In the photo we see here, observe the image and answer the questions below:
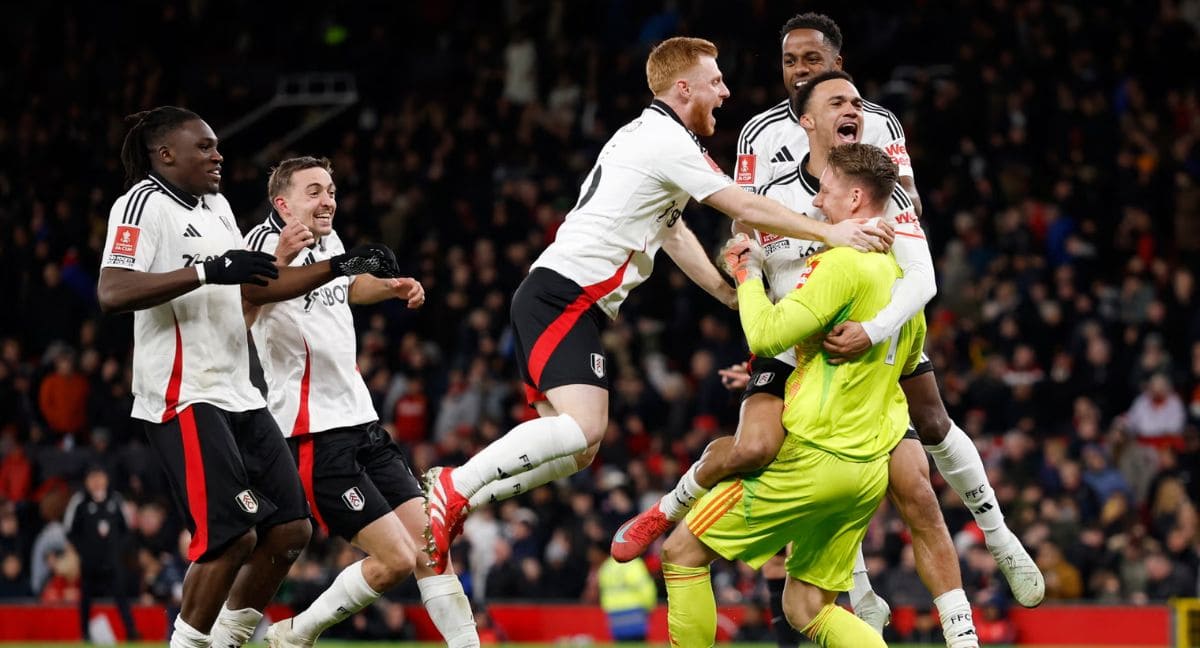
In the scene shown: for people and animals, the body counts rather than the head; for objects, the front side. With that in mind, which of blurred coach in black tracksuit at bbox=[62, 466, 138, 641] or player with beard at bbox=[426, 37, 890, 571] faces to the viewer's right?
the player with beard

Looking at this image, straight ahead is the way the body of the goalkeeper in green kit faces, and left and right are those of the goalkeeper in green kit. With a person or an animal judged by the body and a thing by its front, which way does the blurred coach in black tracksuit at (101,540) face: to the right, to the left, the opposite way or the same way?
the opposite way

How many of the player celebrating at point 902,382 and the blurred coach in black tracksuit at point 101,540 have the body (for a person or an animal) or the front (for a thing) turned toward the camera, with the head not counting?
2

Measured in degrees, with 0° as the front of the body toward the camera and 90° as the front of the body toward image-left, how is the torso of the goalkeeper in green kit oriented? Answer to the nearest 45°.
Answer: approximately 135°

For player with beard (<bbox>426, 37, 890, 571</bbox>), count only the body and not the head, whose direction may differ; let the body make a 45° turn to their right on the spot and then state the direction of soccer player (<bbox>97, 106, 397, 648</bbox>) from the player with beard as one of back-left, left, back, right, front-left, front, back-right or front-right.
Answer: back-right

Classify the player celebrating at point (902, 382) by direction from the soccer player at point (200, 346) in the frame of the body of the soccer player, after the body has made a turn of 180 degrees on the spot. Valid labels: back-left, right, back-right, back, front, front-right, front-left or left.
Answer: back-right

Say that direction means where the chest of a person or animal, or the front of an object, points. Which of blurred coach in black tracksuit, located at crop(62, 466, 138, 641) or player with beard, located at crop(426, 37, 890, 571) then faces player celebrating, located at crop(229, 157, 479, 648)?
the blurred coach in black tracksuit

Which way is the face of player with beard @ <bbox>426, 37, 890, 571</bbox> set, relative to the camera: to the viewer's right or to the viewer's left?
to the viewer's right

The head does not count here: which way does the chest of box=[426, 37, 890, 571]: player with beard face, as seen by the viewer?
to the viewer's right

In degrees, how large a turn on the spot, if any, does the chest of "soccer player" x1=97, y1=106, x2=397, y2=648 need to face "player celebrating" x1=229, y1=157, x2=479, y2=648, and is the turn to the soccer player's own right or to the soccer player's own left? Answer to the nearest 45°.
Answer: approximately 90° to the soccer player's own left

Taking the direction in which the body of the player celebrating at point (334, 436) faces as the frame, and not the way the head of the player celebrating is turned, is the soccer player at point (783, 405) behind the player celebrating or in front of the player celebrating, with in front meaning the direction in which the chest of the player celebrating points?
in front
